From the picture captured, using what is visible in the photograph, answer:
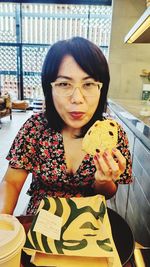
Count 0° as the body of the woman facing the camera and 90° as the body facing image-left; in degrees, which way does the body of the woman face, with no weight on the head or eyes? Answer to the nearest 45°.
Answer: approximately 0°

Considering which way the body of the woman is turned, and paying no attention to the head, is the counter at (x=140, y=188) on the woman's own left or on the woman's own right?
on the woman's own left
